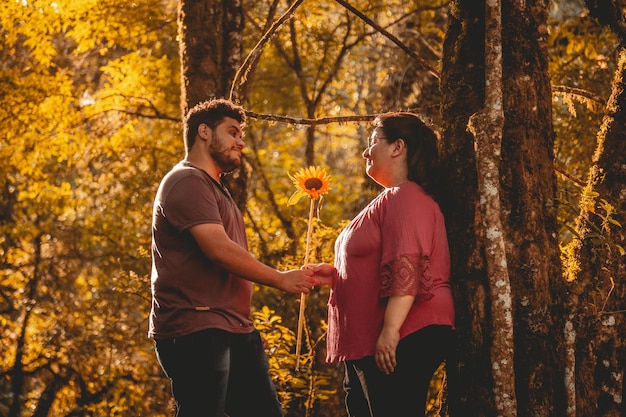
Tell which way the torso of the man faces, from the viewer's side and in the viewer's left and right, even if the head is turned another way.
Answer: facing to the right of the viewer

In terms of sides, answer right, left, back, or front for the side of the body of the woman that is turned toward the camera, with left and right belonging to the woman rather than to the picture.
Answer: left

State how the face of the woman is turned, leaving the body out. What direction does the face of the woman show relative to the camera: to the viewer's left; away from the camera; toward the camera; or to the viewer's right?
to the viewer's left

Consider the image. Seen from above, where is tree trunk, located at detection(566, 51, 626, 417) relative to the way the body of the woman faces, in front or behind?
behind

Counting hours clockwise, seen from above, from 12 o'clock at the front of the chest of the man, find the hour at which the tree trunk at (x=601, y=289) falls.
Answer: The tree trunk is roughly at 12 o'clock from the man.

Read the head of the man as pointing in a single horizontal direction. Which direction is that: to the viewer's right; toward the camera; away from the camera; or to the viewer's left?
to the viewer's right

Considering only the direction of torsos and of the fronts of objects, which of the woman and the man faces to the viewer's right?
the man

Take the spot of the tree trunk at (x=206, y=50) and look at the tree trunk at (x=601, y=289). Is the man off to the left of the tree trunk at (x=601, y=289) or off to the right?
right

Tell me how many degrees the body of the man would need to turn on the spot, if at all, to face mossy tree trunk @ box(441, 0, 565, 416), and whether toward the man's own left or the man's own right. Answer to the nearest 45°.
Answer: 0° — they already face it

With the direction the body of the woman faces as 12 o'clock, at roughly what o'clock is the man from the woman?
The man is roughly at 12 o'clock from the woman.

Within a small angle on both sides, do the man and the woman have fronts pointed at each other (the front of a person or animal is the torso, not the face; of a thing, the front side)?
yes

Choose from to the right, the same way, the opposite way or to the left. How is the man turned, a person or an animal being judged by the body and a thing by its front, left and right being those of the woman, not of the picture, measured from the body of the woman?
the opposite way

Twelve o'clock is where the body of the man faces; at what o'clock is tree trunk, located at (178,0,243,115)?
The tree trunk is roughly at 9 o'clock from the man.
